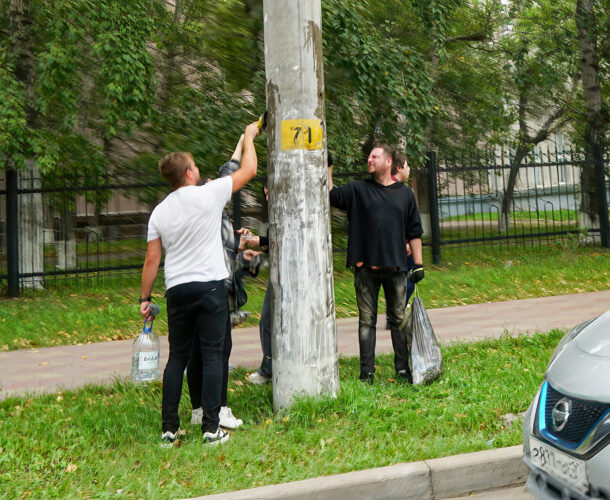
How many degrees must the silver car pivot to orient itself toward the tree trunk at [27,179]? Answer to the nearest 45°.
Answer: approximately 90° to its right

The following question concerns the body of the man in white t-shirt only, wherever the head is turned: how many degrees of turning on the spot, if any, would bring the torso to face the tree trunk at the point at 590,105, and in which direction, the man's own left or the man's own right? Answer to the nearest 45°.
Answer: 0° — they already face it

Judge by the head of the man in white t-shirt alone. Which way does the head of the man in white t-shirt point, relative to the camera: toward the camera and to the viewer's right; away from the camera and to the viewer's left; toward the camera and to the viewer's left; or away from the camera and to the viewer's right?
away from the camera and to the viewer's right

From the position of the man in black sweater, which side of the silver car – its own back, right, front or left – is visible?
right

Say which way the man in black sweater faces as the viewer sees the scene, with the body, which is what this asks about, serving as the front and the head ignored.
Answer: toward the camera

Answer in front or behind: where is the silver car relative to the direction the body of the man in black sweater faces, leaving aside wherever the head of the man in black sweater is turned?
in front

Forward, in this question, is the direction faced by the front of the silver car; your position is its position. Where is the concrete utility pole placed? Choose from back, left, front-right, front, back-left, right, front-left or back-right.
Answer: right

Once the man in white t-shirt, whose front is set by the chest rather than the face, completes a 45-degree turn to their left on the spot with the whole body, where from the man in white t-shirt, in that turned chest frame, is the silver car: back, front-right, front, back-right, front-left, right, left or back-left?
back-right

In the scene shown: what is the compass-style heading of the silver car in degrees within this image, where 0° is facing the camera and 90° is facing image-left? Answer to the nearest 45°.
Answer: approximately 45°

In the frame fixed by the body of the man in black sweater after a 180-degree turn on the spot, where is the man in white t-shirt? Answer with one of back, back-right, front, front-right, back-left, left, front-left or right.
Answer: back-left

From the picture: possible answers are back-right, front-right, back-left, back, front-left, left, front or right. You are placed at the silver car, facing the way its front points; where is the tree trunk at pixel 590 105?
back-right

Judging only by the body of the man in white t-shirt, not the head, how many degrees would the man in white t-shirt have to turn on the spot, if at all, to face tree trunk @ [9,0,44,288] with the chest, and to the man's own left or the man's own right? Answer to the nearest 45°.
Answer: approximately 45° to the man's own left

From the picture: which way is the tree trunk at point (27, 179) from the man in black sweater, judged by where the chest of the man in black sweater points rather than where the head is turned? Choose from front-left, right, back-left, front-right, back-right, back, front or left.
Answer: back-right

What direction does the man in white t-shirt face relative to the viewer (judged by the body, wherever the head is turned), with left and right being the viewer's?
facing away from the viewer and to the right of the viewer
